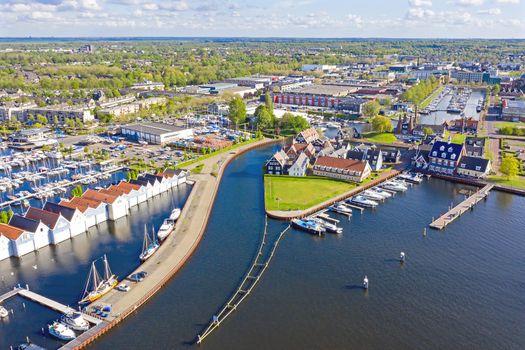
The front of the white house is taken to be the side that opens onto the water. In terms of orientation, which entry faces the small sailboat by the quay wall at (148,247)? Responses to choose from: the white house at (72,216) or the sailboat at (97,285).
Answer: the white house

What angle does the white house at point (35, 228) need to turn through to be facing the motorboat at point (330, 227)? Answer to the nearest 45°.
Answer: approximately 45° to its left

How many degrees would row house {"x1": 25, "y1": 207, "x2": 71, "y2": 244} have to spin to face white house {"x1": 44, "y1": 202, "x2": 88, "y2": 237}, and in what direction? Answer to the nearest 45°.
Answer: approximately 90° to its left

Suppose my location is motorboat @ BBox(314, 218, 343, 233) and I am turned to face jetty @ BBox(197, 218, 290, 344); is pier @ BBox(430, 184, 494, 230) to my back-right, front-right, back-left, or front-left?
back-left

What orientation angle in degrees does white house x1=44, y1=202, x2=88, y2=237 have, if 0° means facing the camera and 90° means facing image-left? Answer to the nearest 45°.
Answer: approximately 315°

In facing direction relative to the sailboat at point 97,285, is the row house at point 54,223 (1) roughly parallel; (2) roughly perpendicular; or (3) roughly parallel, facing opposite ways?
roughly perpendicular

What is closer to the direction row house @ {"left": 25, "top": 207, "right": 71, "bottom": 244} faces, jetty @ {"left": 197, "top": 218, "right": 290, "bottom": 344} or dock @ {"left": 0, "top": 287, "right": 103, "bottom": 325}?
the jetty

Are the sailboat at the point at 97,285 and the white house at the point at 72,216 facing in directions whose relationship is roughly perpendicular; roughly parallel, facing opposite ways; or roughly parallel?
roughly perpendicular

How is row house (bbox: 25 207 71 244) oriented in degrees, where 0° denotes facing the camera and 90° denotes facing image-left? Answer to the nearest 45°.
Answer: approximately 315°
